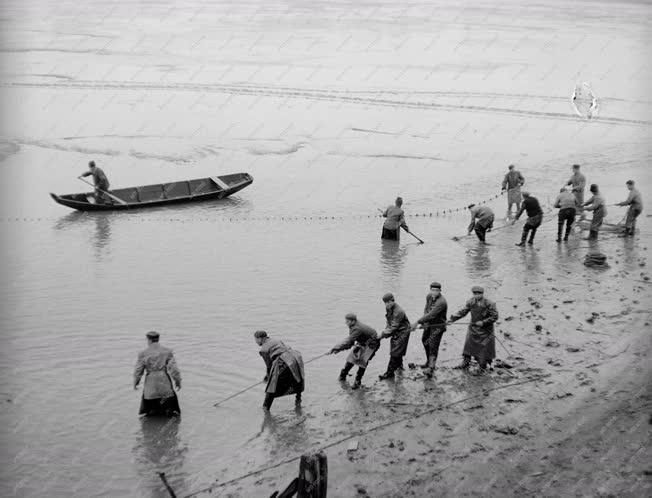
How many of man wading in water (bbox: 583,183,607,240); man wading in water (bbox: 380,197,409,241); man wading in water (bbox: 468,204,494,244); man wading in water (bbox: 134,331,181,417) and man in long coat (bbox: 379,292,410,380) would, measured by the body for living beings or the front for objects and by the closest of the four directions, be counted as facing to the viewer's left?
3

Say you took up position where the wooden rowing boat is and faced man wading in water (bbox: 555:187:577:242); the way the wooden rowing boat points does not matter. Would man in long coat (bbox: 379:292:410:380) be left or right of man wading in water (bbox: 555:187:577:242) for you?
right

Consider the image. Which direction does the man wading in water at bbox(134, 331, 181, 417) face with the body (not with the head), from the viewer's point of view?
away from the camera

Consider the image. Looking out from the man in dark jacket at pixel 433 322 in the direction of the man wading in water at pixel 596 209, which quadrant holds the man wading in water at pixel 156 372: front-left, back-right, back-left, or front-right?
back-left

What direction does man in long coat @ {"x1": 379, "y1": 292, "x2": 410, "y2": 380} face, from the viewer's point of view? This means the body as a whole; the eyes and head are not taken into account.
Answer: to the viewer's left

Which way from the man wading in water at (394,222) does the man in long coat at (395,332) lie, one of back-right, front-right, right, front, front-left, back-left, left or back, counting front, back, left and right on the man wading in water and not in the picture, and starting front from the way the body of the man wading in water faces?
back-right

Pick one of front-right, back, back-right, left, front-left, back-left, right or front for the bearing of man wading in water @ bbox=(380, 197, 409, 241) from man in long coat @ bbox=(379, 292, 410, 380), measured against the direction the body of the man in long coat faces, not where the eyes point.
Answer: right

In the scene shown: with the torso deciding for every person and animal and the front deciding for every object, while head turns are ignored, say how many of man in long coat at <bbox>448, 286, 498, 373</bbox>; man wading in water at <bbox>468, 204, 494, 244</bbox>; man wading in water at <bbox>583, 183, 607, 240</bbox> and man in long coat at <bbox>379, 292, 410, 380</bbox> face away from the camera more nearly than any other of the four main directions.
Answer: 0

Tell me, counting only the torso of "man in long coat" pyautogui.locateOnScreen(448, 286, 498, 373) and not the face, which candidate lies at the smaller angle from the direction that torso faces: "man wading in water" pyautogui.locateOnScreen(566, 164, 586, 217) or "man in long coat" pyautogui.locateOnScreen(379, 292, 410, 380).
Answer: the man in long coat

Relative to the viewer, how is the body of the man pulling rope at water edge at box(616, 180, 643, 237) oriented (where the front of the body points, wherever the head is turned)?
to the viewer's left

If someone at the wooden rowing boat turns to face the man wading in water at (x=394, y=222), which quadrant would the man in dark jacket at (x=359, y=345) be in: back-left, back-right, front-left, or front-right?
front-right

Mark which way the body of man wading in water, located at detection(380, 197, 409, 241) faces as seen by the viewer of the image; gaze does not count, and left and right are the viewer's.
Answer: facing away from the viewer and to the right of the viewer

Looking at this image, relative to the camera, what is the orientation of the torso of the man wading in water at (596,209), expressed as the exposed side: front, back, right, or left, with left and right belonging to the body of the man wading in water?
left

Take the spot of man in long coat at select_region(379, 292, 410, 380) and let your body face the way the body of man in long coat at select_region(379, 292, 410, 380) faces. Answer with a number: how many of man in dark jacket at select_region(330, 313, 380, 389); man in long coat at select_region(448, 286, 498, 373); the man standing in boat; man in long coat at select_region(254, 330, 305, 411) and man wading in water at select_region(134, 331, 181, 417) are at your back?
1
